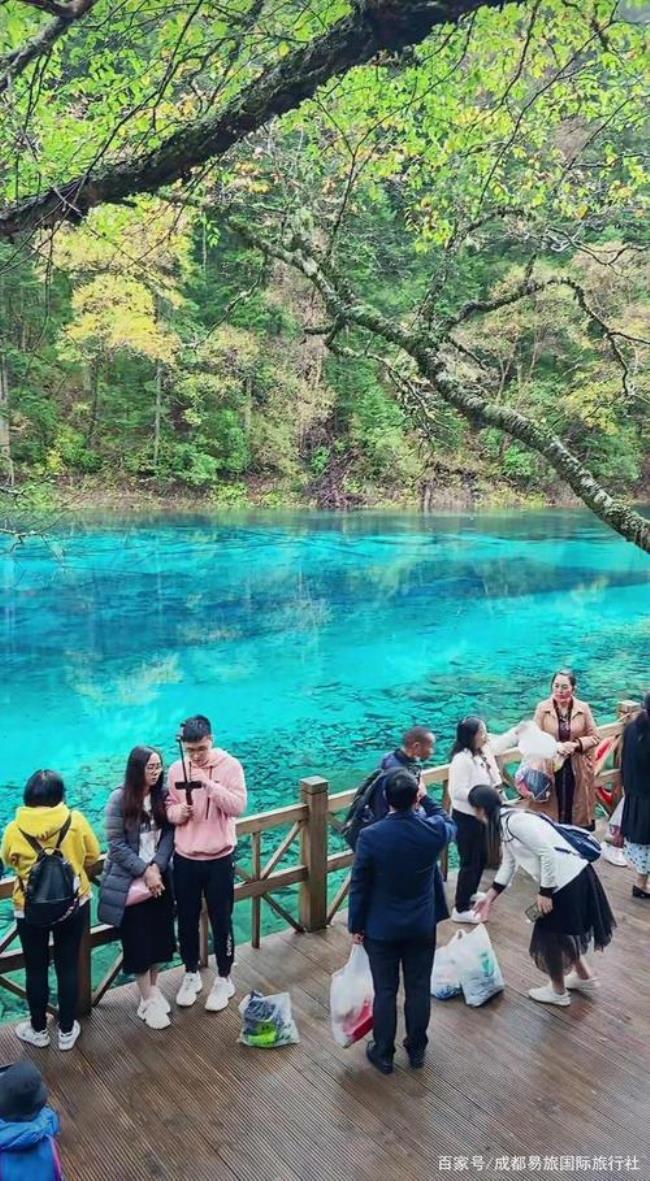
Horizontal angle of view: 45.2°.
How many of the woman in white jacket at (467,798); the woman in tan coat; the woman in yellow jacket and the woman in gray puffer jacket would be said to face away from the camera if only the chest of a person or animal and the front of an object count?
1

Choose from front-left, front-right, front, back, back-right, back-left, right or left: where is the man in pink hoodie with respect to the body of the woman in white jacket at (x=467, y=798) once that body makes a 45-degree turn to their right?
right

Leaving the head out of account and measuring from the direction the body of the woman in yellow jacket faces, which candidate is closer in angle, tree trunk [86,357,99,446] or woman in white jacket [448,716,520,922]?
the tree trunk

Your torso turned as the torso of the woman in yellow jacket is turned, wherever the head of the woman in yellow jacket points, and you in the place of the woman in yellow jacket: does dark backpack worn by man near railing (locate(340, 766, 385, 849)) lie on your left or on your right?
on your right

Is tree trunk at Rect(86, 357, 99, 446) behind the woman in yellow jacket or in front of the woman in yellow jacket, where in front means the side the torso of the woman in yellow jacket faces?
in front

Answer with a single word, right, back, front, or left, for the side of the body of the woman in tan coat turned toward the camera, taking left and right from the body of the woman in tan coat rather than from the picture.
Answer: front

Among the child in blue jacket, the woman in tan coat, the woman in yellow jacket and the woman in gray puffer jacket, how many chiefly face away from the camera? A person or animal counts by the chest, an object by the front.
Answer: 2

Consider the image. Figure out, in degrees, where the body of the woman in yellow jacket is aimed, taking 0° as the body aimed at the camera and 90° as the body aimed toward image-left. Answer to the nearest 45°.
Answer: approximately 180°

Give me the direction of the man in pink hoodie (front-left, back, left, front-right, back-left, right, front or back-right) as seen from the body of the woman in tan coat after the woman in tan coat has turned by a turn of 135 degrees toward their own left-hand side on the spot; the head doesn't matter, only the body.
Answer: back

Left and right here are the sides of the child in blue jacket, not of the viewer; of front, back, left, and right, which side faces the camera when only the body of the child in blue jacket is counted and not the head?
back

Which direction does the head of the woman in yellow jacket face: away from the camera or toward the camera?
away from the camera

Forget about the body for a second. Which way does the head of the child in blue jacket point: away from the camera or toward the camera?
away from the camera
